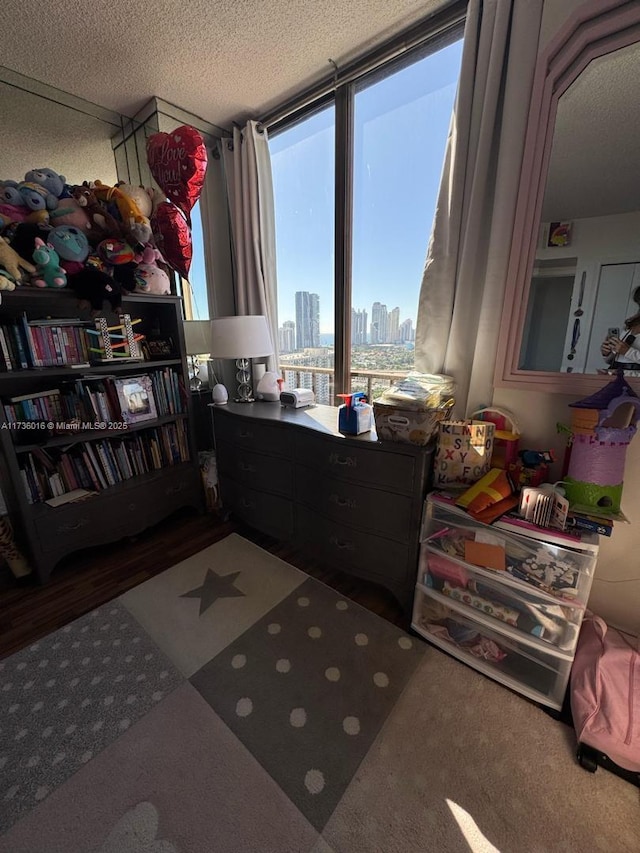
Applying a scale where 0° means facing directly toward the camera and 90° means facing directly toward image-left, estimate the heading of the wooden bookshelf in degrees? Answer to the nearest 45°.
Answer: approximately 315°

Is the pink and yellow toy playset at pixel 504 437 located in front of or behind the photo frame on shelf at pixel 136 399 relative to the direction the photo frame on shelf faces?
in front

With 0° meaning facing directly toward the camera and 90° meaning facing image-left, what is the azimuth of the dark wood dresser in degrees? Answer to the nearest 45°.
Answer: approximately 45°

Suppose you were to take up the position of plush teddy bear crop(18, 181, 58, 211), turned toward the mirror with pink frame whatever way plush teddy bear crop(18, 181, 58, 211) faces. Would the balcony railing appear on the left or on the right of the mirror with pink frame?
left

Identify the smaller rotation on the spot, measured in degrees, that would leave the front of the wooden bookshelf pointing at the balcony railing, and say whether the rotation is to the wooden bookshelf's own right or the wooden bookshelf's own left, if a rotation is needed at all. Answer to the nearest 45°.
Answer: approximately 45° to the wooden bookshelf's own left

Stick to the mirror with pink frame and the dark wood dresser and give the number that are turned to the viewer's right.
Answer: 0

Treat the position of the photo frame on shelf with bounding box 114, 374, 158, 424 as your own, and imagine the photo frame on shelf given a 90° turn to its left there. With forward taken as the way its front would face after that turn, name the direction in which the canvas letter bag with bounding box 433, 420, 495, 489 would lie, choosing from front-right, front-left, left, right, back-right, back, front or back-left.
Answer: front-right
